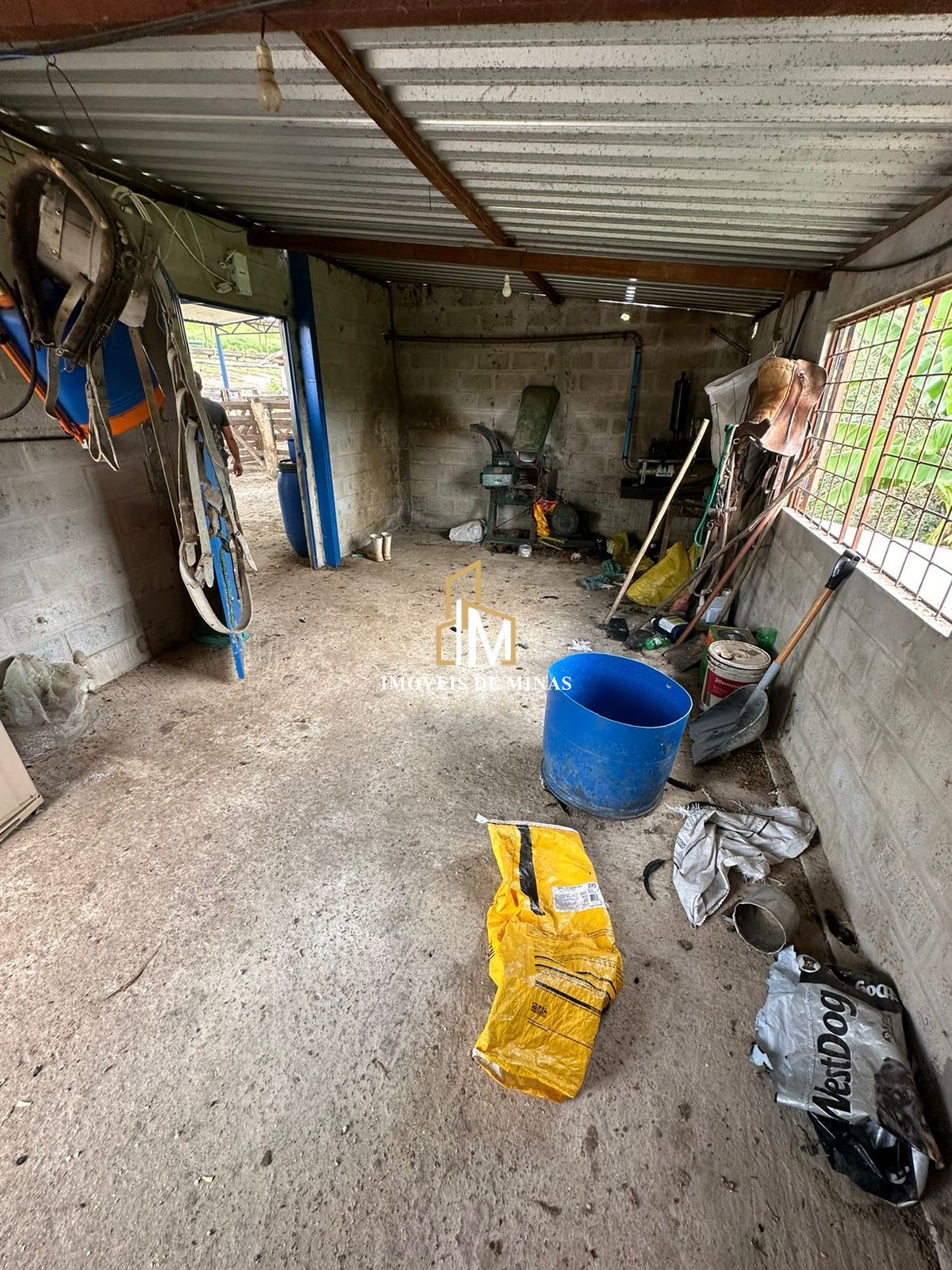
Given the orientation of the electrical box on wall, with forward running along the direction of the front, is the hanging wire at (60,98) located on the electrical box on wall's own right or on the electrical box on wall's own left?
on the electrical box on wall's own right

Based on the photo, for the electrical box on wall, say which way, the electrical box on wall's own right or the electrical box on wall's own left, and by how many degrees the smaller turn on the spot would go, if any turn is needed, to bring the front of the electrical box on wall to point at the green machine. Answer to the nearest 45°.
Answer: approximately 45° to the electrical box on wall's own left

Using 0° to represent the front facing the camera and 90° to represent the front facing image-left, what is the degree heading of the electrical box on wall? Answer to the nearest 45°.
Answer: approximately 315°

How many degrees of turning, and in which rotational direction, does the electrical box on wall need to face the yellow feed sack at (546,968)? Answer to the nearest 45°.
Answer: approximately 45° to its right

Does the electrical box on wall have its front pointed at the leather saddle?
yes

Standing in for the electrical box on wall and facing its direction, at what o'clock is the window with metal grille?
The window with metal grille is roughly at 12 o'clock from the electrical box on wall.

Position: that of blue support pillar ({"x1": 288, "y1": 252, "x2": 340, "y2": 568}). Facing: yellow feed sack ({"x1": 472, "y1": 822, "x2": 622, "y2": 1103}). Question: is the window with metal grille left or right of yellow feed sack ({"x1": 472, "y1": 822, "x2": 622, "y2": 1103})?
left

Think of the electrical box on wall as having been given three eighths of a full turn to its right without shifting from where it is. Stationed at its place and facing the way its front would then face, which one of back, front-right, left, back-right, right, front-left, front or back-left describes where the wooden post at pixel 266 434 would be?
right
